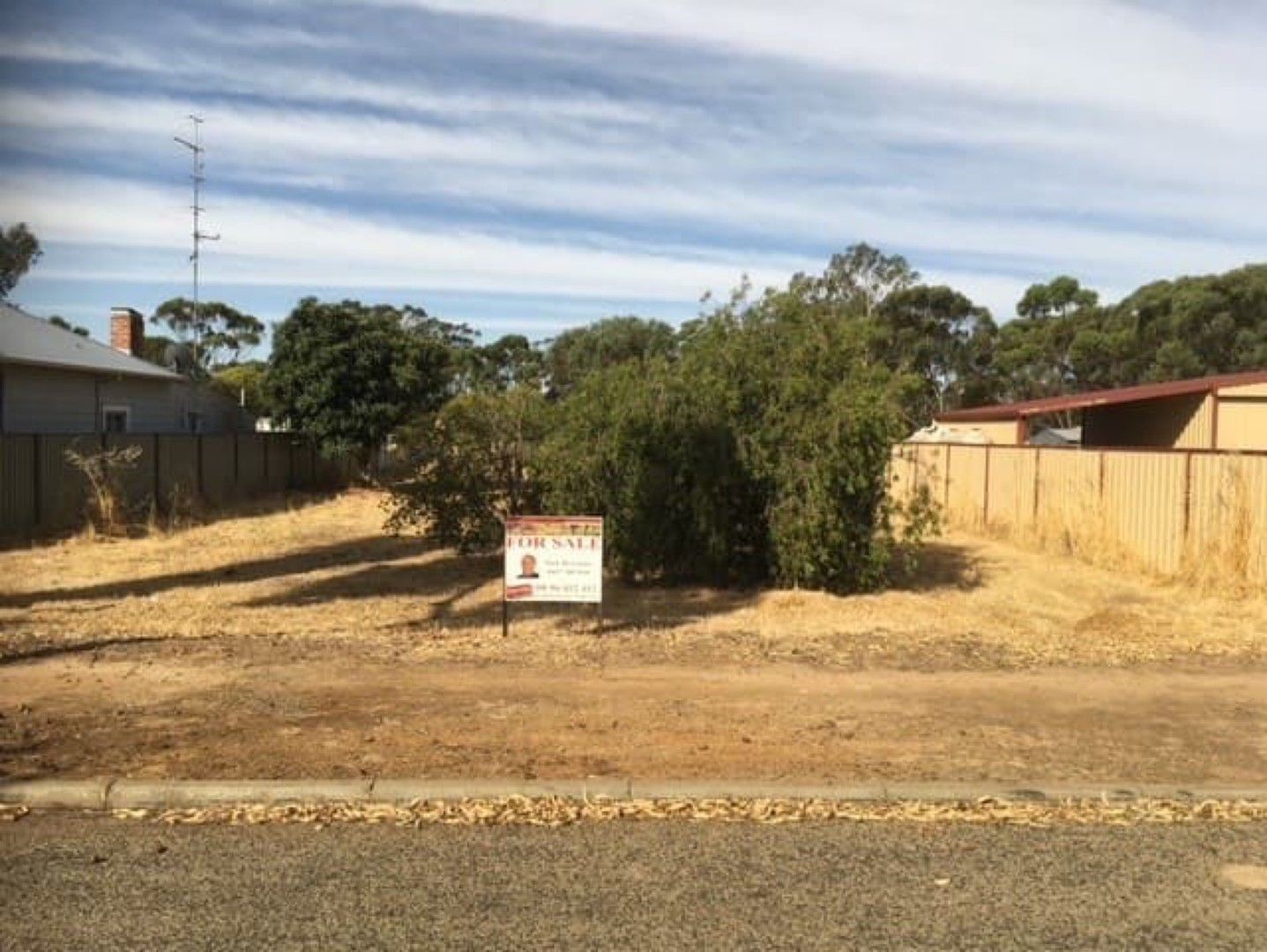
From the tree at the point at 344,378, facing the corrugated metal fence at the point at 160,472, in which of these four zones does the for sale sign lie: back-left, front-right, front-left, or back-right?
front-left

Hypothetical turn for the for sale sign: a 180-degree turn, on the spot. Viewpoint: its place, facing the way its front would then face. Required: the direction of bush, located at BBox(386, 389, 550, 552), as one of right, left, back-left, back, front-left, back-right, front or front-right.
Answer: front

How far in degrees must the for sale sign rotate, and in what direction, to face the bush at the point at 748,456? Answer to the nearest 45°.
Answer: approximately 135° to its left

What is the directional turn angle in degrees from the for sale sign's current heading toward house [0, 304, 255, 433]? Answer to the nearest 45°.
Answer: approximately 135° to its right

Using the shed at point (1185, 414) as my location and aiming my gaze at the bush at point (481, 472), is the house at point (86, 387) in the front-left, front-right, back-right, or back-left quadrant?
front-right

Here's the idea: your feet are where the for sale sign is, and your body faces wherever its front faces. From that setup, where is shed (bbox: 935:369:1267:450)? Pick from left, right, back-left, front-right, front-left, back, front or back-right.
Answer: back-left

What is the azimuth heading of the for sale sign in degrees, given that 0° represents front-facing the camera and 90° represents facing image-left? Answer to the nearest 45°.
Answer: approximately 0°
